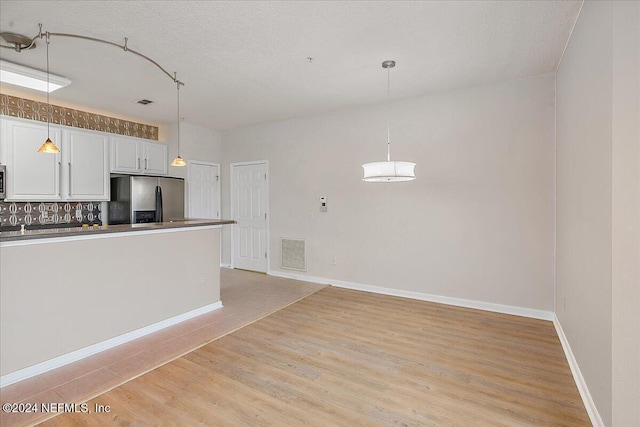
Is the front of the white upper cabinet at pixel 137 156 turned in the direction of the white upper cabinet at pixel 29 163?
no

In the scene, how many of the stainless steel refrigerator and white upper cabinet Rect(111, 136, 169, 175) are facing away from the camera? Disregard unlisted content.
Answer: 0

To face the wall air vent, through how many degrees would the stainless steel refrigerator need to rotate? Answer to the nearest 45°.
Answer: approximately 45° to its left

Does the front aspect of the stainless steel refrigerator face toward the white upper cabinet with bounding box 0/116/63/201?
no

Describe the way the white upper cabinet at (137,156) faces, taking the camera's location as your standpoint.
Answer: facing the viewer and to the right of the viewer

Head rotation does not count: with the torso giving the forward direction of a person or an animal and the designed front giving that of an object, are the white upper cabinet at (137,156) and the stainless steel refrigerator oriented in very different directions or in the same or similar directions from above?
same or similar directions

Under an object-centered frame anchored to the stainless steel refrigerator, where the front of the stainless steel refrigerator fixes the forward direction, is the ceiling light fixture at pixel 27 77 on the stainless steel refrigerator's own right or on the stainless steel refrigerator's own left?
on the stainless steel refrigerator's own right

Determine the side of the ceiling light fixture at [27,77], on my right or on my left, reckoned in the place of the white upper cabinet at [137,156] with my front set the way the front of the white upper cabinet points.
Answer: on my right

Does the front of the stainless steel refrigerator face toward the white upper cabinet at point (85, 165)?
no

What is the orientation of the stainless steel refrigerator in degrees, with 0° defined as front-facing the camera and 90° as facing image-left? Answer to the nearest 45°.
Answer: approximately 315°
